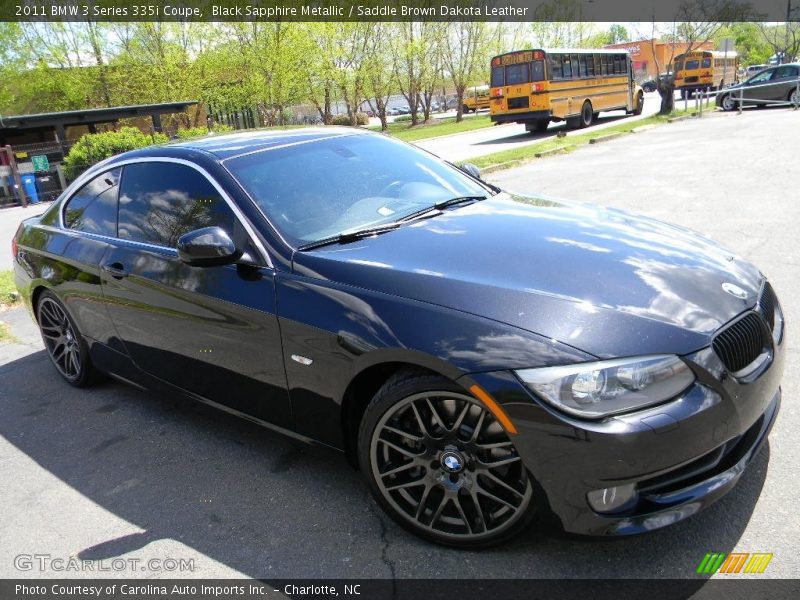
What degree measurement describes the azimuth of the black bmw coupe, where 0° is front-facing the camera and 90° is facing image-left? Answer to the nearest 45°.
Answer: approximately 315°

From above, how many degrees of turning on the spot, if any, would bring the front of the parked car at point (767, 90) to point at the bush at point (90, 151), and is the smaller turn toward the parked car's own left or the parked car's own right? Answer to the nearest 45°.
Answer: approximately 45° to the parked car's own left
